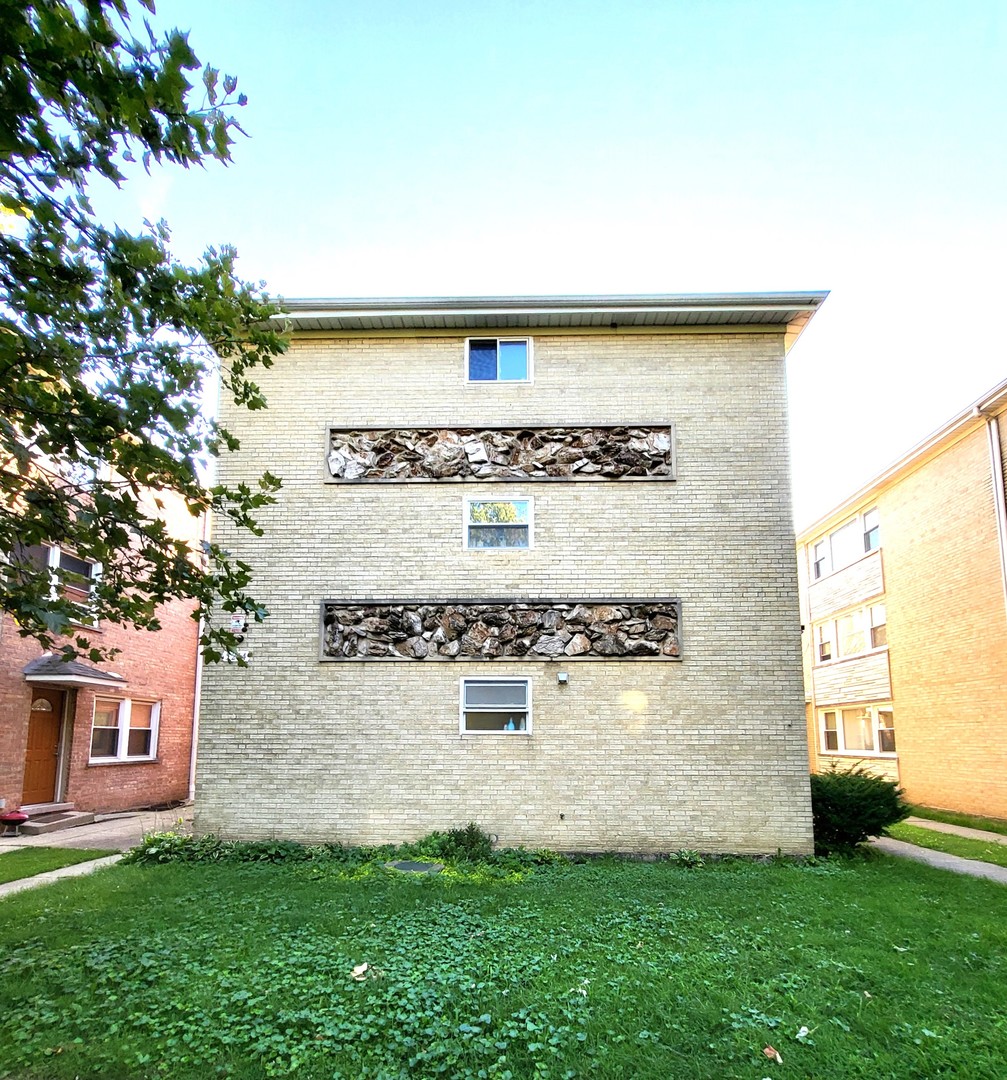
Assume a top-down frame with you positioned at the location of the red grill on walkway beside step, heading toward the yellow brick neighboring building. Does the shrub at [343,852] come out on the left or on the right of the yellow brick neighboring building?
right

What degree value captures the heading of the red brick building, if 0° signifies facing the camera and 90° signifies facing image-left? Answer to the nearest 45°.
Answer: approximately 315°

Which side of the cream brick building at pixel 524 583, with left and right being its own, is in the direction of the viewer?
front

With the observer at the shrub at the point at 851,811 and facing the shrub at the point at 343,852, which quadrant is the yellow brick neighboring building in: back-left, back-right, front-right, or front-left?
back-right

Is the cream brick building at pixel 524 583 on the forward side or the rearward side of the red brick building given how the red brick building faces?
on the forward side

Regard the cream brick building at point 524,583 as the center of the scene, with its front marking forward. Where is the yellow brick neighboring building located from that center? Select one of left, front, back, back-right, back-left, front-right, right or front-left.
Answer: back-left

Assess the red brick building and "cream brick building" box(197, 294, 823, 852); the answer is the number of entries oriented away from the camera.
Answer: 0

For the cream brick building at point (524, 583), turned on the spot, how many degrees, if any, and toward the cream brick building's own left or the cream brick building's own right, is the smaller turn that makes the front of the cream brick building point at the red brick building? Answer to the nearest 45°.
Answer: approximately 135° to the cream brick building's own right

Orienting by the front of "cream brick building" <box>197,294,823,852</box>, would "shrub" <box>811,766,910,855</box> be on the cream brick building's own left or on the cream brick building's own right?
on the cream brick building's own left

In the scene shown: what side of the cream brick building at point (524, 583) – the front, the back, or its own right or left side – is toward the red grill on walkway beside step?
right
